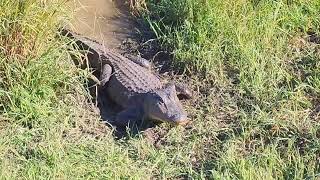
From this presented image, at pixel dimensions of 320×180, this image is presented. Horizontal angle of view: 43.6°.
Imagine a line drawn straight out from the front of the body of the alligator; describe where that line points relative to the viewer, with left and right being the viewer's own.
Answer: facing the viewer and to the right of the viewer
